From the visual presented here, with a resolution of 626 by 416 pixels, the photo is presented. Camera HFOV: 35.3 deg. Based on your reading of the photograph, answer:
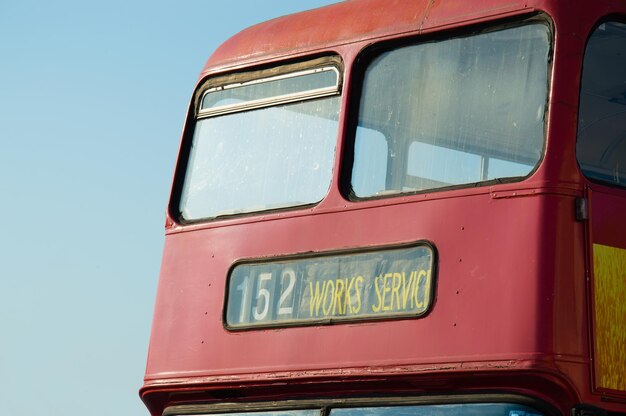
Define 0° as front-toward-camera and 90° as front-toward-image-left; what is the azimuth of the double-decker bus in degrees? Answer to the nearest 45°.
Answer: approximately 45°
